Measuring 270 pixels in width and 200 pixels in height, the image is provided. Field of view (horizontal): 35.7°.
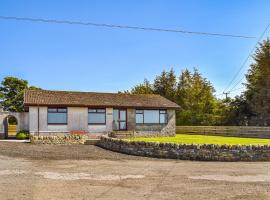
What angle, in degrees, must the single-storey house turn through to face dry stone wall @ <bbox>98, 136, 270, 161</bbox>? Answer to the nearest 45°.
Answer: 0° — it already faces it

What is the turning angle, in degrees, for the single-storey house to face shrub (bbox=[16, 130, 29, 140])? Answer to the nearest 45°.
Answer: approximately 90° to its right

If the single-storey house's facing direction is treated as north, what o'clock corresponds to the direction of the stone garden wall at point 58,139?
The stone garden wall is roughly at 1 o'clock from the single-storey house.

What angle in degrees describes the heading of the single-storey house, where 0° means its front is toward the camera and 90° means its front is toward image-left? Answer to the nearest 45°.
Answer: approximately 0°

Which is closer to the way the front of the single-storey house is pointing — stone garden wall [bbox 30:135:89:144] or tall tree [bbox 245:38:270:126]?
the stone garden wall

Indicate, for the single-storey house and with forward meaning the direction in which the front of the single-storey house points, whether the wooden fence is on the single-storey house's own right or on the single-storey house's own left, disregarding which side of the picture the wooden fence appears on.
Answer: on the single-storey house's own left

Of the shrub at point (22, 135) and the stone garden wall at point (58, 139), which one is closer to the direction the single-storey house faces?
the stone garden wall

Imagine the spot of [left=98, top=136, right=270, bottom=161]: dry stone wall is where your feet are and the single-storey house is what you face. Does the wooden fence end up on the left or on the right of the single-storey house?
right
